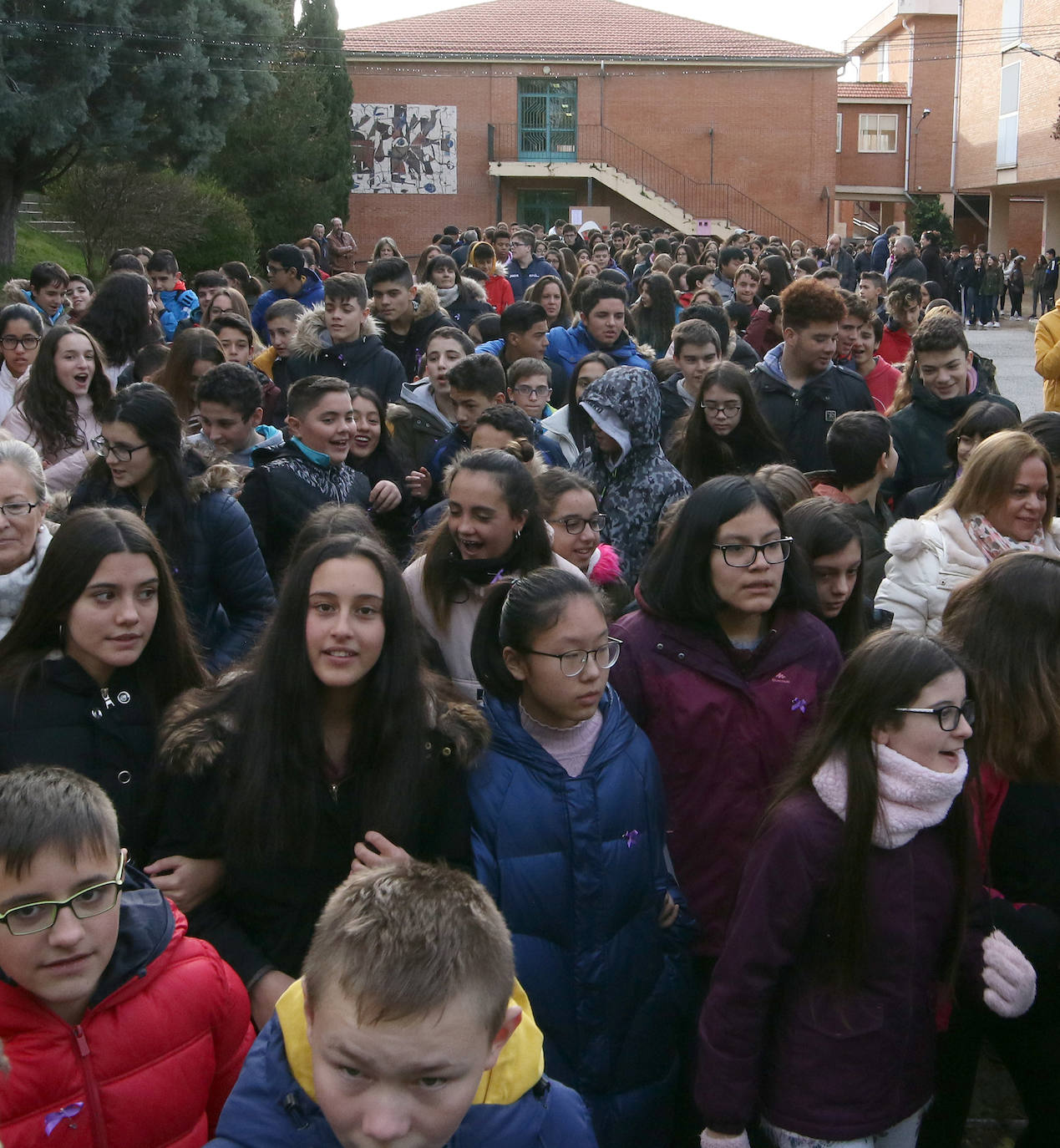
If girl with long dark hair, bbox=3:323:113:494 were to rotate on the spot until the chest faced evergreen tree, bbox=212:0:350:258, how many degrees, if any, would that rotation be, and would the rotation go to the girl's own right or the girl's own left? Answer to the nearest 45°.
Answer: approximately 135° to the girl's own left

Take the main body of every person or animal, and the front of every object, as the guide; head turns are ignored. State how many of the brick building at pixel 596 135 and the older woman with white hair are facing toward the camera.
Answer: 2

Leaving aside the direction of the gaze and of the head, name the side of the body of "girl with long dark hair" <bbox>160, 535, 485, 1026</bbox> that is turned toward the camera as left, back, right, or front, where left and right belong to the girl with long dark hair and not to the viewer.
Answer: front

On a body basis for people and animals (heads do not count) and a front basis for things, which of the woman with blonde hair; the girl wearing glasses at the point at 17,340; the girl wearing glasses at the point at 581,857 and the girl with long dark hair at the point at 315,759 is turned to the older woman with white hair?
the girl wearing glasses at the point at 17,340

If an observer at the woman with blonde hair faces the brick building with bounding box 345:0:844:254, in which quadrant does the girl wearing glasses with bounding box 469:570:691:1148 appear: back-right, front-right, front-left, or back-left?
back-left

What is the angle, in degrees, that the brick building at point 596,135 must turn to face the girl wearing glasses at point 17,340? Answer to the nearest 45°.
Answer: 0° — it already faces them

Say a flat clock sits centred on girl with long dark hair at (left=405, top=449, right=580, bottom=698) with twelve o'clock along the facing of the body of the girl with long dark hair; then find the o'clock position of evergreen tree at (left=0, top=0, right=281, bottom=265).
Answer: The evergreen tree is roughly at 4 o'clock from the girl with long dark hair.

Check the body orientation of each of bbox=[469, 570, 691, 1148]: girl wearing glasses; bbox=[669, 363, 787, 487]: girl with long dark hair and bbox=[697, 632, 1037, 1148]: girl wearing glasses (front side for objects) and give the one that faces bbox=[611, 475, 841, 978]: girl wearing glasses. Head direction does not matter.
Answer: the girl with long dark hair

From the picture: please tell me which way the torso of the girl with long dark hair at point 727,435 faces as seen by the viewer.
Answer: toward the camera

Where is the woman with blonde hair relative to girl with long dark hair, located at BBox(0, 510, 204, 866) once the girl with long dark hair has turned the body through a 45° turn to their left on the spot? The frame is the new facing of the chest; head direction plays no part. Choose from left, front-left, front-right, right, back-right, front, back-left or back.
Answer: front
